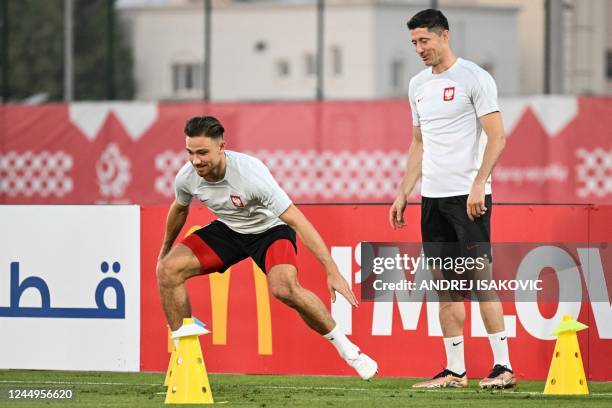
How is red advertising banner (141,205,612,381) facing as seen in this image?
toward the camera

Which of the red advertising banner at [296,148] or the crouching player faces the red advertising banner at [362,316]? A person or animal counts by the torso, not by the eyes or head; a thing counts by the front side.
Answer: the red advertising banner at [296,148]

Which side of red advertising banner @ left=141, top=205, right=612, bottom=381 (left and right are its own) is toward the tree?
back

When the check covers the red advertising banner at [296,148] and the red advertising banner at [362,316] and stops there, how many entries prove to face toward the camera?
2

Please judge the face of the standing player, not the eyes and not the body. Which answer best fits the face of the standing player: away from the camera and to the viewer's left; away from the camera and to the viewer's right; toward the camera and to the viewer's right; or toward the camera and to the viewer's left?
toward the camera and to the viewer's left

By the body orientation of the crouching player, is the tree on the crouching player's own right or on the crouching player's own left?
on the crouching player's own right

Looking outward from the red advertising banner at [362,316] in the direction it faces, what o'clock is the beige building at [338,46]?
The beige building is roughly at 6 o'clock from the red advertising banner.

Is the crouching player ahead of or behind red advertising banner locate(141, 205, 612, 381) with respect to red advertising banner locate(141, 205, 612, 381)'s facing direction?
ahead

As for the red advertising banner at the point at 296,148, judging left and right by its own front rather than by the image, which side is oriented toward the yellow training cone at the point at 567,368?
front

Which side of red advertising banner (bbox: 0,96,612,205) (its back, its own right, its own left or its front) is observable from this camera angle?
front

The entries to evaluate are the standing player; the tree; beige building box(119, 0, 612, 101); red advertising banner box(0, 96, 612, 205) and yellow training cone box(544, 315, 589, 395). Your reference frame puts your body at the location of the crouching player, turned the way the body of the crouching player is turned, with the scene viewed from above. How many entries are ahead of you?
0

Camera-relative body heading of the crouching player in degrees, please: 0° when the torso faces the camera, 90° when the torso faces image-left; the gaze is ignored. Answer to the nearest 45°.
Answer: approximately 45°

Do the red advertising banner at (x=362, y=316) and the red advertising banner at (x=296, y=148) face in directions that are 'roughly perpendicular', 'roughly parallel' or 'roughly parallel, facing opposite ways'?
roughly parallel

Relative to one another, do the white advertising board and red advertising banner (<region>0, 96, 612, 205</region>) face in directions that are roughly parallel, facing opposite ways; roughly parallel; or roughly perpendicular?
roughly parallel

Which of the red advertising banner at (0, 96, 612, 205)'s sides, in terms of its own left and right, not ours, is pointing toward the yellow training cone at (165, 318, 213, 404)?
front

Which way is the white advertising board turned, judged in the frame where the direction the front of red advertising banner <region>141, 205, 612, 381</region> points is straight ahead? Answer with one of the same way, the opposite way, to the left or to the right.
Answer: the same way
